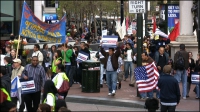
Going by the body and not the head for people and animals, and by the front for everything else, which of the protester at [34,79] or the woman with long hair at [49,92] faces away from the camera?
the woman with long hair

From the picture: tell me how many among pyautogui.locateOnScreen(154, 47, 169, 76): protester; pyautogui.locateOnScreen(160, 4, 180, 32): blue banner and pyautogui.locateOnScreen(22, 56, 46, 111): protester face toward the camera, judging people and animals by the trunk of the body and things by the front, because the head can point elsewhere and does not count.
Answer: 3

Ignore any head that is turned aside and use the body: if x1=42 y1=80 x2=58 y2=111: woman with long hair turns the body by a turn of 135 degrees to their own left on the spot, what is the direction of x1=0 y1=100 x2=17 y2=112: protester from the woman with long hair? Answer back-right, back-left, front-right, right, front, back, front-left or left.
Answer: front-left

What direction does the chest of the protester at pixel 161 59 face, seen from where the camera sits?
toward the camera

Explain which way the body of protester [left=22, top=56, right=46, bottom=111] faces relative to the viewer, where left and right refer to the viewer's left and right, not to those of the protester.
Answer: facing the viewer

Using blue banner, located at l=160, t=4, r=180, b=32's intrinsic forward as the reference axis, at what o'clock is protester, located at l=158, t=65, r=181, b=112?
The protester is roughly at 12 o'clock from the blue banner.

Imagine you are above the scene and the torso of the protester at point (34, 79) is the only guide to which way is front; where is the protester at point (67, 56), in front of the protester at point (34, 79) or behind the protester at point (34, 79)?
behind

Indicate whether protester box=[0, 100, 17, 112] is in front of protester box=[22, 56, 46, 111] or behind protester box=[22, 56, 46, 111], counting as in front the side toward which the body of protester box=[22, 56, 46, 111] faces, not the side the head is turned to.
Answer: in front

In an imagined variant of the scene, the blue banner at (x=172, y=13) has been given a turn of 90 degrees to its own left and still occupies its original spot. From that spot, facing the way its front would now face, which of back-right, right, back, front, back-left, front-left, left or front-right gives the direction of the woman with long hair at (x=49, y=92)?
right

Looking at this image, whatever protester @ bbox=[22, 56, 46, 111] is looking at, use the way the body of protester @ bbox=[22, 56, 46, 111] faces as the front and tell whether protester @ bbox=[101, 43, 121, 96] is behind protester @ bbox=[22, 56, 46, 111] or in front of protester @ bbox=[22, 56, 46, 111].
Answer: behind

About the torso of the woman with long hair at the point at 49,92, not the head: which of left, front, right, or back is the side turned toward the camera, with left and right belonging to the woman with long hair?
back

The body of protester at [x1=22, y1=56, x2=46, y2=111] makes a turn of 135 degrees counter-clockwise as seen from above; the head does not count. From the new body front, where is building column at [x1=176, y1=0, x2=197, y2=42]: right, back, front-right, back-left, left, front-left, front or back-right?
front

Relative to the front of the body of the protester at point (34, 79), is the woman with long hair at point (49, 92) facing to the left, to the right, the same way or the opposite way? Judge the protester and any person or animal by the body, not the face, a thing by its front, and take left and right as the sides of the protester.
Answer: the opposite way

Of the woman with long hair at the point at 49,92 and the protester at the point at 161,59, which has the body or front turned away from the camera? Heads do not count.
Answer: the woman with long hair

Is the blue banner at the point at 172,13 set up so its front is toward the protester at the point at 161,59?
yes

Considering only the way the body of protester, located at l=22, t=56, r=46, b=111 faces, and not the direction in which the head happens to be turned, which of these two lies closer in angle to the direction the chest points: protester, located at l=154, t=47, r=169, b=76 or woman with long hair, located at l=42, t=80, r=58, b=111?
the woman with long hair
